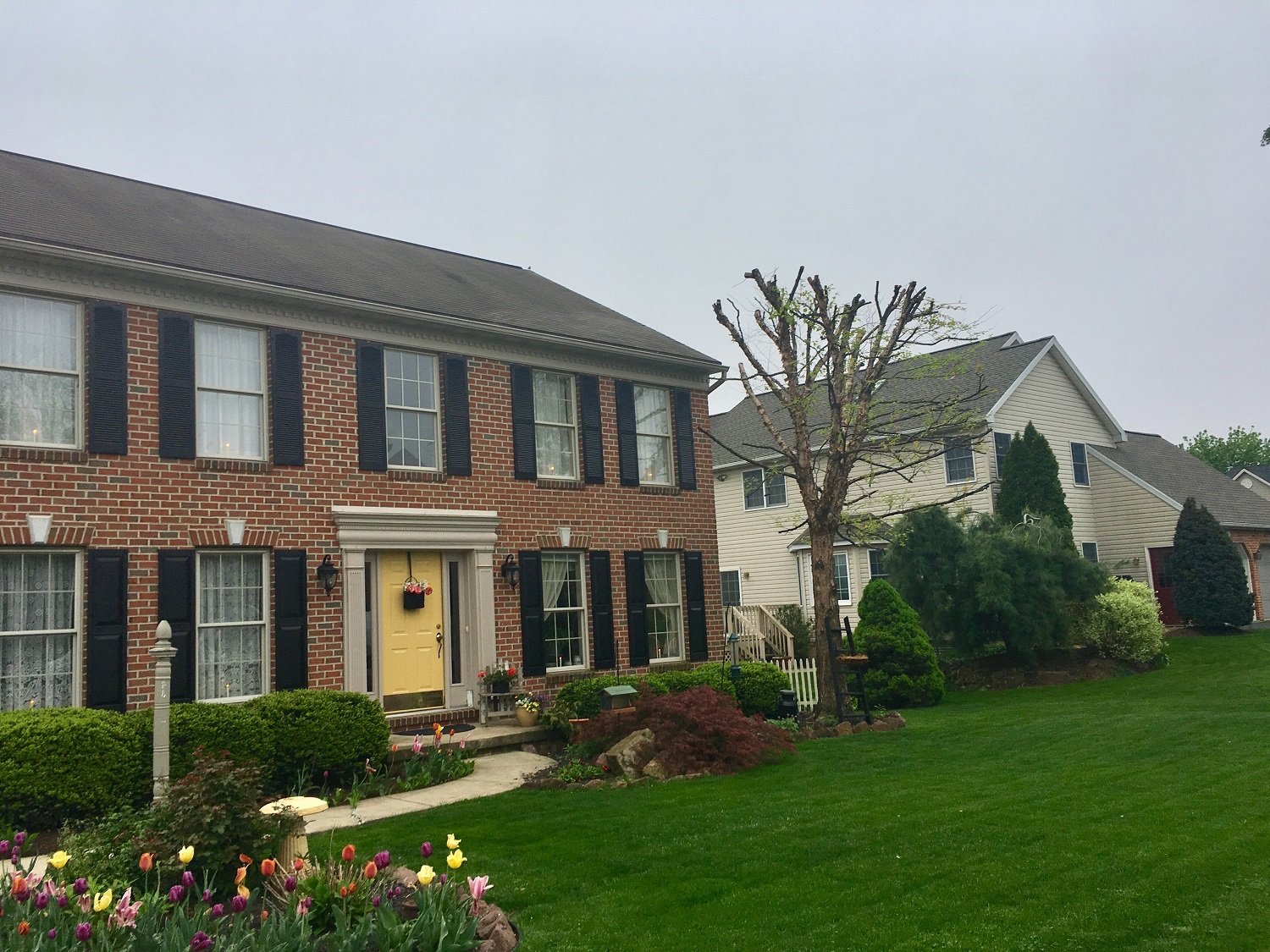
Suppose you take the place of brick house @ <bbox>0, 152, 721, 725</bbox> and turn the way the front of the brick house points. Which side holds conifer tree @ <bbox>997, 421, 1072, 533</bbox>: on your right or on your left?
on your left

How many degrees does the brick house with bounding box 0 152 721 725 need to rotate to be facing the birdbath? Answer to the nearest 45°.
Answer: approximately 45° to its right

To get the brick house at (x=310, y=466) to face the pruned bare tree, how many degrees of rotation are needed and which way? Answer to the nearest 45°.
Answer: approximately 45° to its left

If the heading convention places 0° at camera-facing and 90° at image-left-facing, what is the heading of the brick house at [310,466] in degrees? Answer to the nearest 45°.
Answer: approximately 315°

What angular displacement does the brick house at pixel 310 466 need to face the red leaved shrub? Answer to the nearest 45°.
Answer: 0° — it already faces it

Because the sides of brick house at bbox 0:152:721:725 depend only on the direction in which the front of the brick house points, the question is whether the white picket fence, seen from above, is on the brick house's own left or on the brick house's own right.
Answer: on the brick house's own left
